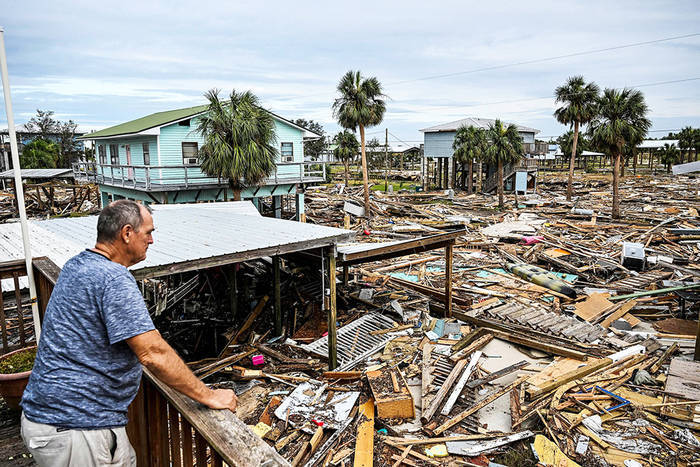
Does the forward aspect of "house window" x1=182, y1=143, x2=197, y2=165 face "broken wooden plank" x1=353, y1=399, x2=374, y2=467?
yes

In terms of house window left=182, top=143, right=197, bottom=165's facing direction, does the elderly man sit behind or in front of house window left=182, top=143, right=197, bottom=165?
in front

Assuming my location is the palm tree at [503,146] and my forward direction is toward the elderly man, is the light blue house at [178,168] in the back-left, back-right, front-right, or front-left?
front-right

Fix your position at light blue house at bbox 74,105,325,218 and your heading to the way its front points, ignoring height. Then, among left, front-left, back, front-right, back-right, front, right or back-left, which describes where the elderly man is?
front-left

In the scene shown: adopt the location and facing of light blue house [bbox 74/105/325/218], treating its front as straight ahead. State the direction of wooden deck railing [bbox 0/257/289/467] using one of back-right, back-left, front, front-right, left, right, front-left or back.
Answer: front-left

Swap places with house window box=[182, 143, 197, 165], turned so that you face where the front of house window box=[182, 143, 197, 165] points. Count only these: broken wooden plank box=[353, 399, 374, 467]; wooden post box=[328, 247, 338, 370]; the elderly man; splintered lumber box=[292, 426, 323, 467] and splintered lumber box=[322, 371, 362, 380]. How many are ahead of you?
5

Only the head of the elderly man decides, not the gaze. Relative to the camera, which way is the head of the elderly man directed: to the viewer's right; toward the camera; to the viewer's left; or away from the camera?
to the viewer's right

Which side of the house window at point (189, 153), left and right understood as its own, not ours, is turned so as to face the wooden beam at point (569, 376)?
front

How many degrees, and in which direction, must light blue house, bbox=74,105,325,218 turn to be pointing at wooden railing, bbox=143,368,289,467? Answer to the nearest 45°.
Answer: approximately 45° to its left

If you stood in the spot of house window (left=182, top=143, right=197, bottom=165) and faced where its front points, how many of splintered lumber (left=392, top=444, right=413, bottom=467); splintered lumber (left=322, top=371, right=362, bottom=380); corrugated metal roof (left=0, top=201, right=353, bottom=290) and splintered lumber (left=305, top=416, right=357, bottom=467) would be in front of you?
4

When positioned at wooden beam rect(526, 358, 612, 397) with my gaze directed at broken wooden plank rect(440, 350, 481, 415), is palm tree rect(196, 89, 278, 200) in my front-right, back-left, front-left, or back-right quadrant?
front-right

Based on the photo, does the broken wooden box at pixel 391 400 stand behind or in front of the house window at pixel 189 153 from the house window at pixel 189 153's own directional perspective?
in front

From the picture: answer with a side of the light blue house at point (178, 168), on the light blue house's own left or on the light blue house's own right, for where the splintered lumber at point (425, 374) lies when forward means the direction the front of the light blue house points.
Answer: on the light blue house's own left

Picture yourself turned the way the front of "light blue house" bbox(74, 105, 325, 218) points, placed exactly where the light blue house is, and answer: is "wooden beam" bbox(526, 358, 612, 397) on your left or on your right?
on your left

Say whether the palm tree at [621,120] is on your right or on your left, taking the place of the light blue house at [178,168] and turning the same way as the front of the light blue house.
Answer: on your left

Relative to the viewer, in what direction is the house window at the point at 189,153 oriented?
toward the camera

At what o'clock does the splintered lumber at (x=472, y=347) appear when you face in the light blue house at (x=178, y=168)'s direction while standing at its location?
The splintered lumber is roughly at 10 o'clock from the light blue house.

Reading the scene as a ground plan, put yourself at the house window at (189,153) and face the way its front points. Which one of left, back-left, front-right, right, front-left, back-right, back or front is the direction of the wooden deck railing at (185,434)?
front

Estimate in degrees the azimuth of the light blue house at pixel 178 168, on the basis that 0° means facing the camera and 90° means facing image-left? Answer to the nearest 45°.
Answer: approximately 45°
